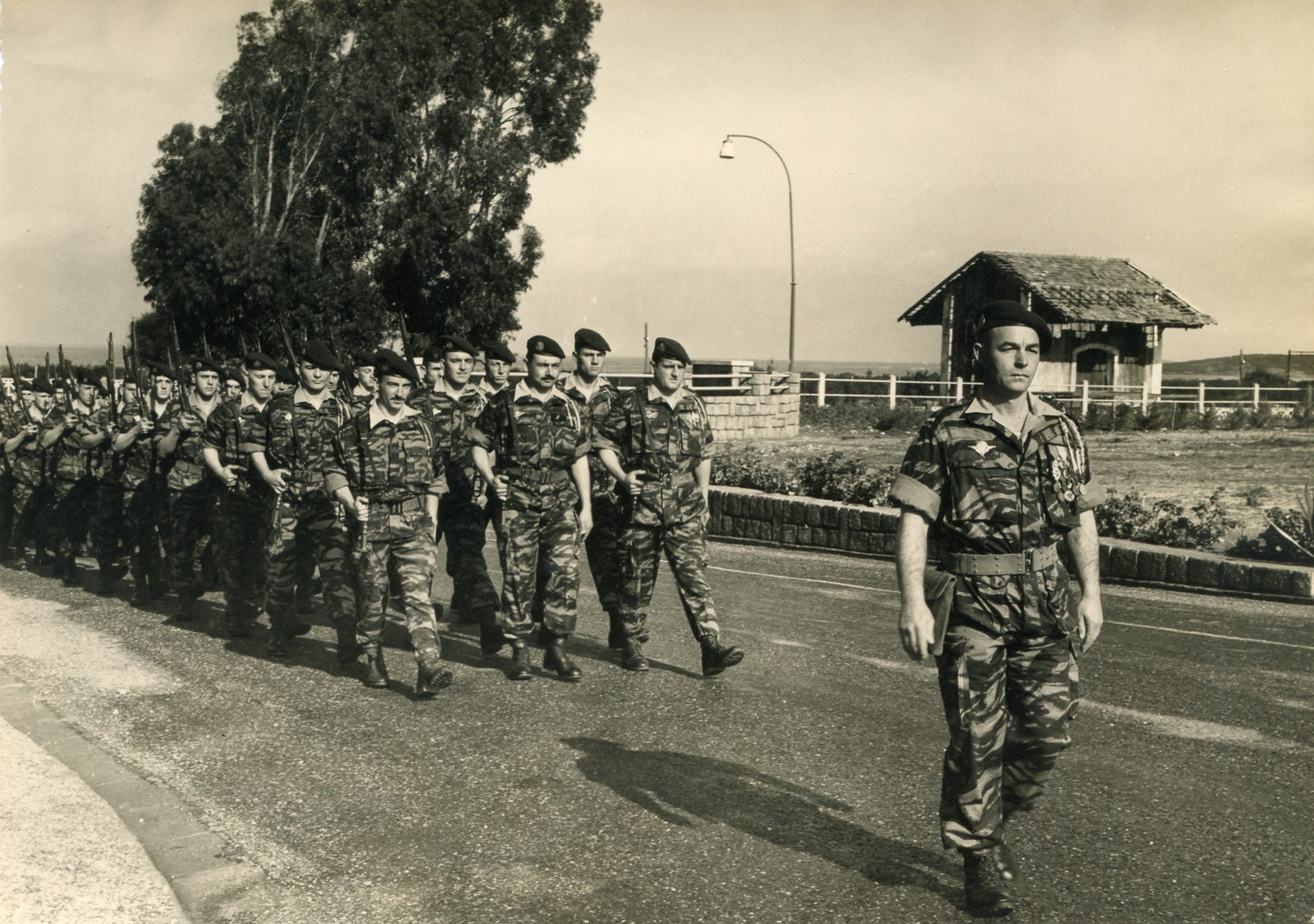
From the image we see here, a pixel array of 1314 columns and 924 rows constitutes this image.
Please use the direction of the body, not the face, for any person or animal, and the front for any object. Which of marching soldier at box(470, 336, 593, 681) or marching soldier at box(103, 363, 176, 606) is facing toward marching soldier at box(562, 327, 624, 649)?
marching soldier at box(103, 363, 176, 606)

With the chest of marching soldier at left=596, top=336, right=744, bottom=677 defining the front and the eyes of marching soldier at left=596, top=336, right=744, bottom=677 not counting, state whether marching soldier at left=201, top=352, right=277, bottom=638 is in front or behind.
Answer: behind

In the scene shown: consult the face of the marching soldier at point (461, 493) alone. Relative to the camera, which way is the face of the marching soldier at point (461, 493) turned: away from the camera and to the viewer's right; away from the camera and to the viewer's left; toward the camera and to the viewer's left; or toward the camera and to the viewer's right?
toward the camera and to the viewer's right

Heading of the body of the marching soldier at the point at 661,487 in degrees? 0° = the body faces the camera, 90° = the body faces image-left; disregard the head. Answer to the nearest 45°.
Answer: approximately 315°

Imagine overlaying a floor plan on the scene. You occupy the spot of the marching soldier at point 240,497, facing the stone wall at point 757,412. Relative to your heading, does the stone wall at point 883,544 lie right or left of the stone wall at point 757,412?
right

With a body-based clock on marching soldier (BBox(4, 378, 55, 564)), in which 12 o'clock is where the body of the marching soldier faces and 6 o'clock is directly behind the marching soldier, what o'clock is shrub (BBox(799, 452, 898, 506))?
The shrub is roughly at 11 o'clock from the marching soldier.

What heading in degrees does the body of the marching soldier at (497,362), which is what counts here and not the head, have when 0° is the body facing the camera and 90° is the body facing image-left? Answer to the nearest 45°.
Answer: approximately 315°

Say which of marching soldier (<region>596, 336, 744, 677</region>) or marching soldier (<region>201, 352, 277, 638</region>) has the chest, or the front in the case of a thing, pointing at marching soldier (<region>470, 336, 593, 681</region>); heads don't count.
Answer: marching soldier (<region>201, 352, 277, 638</region>)

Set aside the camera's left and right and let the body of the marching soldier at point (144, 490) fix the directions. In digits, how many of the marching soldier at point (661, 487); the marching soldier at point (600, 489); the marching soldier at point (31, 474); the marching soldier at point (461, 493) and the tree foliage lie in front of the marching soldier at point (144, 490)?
3

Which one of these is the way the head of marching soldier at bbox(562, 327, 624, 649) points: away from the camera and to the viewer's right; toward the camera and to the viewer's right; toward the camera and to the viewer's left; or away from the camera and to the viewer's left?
toward the camera and to the viewer's right

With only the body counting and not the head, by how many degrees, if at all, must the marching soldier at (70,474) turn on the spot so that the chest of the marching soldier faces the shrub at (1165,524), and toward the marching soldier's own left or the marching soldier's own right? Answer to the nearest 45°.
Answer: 0° — they already face it

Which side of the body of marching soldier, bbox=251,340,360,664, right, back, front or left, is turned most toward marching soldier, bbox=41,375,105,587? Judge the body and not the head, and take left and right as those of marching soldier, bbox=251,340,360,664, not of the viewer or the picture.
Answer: back
